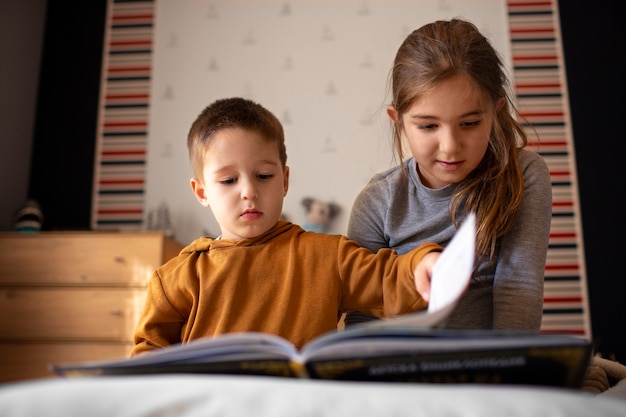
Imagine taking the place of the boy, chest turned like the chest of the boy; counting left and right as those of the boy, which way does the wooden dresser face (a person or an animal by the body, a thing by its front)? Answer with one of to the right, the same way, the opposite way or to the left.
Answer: the same way

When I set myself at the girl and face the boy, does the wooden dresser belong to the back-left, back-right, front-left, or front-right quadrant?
front-right

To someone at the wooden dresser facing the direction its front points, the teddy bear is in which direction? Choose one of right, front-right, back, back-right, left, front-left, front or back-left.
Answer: left

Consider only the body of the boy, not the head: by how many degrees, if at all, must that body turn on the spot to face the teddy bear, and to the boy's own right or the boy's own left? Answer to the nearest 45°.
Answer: approximately 180°

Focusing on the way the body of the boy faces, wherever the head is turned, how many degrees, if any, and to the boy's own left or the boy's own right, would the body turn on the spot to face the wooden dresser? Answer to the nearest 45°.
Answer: approximately 135° to the boy's own right

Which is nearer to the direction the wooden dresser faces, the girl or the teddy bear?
the girl

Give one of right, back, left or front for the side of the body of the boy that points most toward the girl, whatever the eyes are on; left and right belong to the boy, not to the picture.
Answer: left

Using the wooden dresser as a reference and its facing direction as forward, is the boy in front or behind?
in front

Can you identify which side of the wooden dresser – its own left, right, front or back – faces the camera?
front

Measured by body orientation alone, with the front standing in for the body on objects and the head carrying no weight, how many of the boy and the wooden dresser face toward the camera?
2

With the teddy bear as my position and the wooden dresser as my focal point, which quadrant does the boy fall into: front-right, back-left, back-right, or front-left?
front-left
